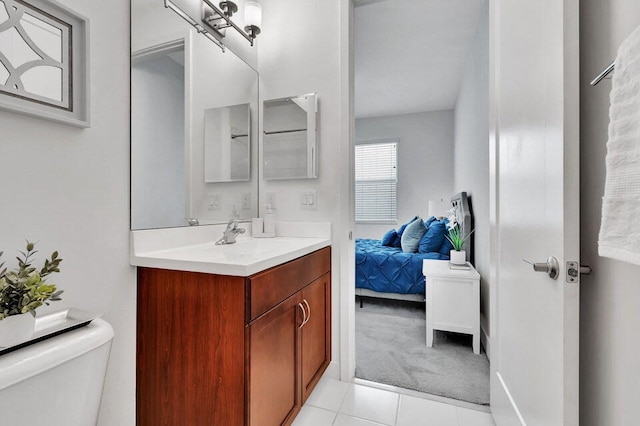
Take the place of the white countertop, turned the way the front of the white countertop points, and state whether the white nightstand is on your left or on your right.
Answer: on your left

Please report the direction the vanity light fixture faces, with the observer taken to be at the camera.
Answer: facing the viewer and to the right of the viewer

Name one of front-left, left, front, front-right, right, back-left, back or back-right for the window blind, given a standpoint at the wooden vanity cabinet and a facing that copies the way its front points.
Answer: left

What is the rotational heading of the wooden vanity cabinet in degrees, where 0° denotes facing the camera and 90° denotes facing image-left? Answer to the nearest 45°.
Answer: approximately 315°

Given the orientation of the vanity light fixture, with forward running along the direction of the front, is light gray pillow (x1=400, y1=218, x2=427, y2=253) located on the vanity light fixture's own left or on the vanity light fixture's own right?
on the vanity light fixture's own left

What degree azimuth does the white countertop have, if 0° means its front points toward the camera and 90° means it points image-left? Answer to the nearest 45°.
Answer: approximately 315°

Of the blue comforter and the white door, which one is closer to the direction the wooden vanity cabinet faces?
the white door

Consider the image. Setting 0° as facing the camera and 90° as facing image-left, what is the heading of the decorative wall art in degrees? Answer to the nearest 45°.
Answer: approximately 315°

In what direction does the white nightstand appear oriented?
to the viewer's left

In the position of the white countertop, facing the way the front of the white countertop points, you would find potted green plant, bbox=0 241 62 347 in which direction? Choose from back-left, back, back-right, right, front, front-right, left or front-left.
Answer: right
